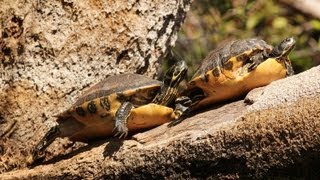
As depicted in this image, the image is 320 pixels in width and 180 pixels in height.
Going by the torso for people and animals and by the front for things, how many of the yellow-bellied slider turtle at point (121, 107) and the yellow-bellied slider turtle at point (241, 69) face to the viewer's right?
2

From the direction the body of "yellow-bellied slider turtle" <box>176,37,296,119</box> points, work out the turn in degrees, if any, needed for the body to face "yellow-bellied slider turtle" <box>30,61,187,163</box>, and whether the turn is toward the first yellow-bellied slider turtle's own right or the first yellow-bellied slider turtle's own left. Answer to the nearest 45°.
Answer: approximately 180°

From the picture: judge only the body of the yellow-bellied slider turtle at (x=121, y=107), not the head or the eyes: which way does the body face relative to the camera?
to the viewer's right

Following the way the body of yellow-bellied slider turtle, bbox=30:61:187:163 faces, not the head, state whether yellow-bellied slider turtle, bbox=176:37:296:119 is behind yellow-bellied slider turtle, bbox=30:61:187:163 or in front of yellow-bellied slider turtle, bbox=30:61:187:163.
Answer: in front

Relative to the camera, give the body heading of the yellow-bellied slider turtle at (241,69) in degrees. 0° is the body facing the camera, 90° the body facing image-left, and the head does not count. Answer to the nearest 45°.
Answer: approximately 270°
